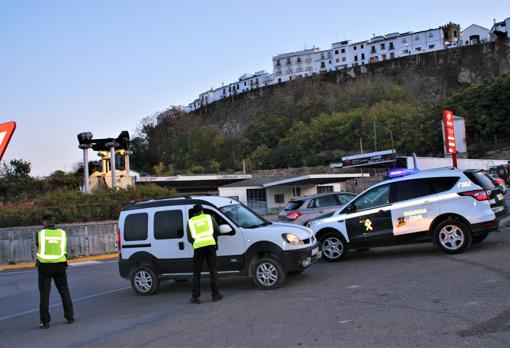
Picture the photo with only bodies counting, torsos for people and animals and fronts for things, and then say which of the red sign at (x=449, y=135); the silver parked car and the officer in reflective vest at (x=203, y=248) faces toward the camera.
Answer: the red sign

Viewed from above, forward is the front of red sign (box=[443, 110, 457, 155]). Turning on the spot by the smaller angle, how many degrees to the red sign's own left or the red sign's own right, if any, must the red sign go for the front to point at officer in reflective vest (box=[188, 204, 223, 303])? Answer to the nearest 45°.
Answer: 0° — it already faces them

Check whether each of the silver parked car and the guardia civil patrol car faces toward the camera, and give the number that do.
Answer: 0

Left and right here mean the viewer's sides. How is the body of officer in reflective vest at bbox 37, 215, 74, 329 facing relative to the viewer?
facing away from the viewer

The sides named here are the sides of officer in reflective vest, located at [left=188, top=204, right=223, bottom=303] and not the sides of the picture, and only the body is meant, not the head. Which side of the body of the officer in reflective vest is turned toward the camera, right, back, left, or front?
back

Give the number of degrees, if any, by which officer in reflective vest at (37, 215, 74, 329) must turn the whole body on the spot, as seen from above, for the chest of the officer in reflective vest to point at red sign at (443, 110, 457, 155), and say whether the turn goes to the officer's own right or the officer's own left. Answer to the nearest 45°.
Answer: approximately 45° to the officer's own right

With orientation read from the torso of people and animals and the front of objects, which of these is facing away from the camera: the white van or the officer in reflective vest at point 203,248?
the officer in reflective vest

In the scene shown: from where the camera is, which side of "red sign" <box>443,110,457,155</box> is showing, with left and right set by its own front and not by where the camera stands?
front

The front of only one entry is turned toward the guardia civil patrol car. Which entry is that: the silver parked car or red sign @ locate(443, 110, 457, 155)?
the red sign

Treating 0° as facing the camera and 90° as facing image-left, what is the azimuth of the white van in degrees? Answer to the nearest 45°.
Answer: approximately 315°

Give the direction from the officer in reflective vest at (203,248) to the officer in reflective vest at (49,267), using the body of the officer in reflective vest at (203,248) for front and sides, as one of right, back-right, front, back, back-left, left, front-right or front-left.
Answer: left

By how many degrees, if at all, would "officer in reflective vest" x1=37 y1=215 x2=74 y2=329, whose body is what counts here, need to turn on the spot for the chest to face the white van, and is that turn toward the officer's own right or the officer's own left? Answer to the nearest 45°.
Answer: approximately 90° to the officer's own right
